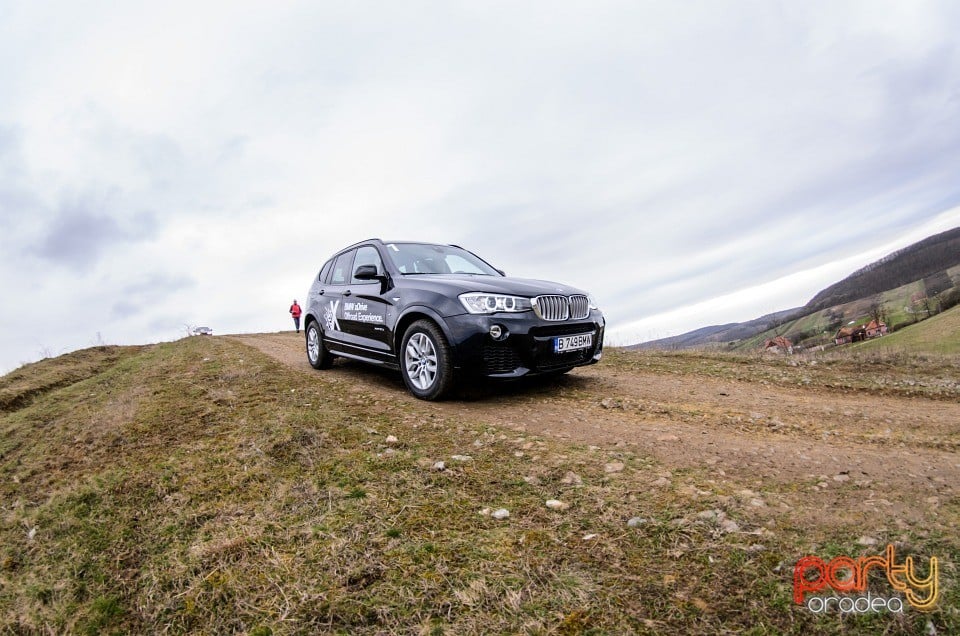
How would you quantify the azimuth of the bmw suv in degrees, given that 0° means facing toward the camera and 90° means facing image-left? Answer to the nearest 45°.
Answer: approximately 315°

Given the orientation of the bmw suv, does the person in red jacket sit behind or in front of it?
behind
